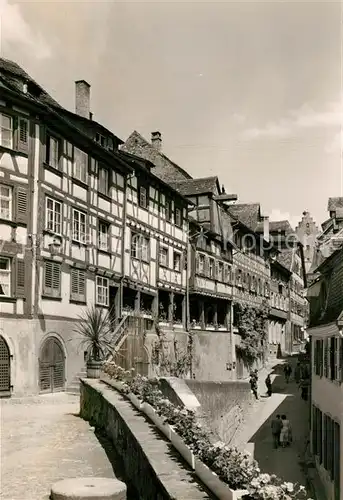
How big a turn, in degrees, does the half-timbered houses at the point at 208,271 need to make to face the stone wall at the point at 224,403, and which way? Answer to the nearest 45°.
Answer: approximately 45° to its right

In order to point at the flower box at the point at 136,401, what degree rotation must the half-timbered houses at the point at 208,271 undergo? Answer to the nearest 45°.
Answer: approximately 45° to its right

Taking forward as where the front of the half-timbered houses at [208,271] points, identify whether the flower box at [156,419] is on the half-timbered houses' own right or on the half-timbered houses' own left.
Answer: on the half-timbered houses' own right

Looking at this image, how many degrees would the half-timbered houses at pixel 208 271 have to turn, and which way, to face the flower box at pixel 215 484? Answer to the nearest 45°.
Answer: approximately 45° to its right

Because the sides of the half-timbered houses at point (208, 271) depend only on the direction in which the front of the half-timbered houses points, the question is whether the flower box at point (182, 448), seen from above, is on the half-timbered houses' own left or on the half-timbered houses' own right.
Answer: on the half-timbered houses' own right

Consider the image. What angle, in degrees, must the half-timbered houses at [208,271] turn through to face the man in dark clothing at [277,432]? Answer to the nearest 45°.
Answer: approximately 45° to its right

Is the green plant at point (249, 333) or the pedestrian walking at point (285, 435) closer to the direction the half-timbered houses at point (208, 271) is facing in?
the pedestrian walking

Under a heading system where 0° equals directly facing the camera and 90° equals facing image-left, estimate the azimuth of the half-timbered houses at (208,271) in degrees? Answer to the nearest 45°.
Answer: approximately 315°

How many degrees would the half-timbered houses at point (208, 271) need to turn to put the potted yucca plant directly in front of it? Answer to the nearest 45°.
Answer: approximately 45° to its right
